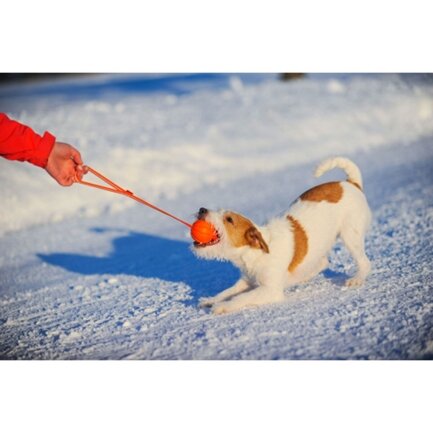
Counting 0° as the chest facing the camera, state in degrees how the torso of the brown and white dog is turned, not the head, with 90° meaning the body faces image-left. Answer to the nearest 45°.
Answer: approximately 90°
